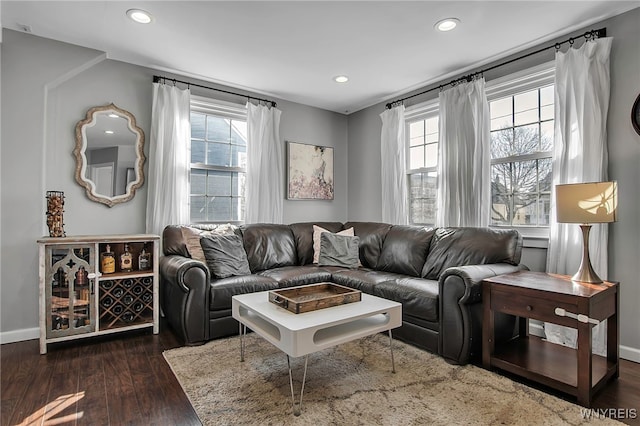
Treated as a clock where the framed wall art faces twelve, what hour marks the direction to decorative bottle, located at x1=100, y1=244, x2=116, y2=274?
The decorative bottle is roughly at 3 o'clock from the framed wall art.

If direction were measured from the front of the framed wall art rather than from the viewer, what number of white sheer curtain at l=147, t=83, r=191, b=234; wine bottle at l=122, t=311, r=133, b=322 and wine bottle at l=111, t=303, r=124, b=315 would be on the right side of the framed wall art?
3

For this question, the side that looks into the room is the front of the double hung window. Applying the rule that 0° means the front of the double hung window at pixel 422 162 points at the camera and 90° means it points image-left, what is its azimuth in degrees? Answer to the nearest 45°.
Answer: approximately 45°

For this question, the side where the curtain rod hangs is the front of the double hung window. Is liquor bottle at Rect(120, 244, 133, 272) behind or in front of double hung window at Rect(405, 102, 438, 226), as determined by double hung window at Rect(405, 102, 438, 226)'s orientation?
in front

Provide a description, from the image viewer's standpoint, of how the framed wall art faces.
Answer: facing the viewer and to the right of the viewer

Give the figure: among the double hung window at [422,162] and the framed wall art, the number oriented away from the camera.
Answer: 0

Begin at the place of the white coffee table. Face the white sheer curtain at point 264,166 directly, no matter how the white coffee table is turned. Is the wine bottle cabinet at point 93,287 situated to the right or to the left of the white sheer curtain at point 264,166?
left

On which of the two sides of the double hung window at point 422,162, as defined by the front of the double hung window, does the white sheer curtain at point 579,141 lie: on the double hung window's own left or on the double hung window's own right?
on the double hung window's own left

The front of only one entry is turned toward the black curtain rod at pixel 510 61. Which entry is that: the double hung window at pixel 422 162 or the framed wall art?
the framed wall art

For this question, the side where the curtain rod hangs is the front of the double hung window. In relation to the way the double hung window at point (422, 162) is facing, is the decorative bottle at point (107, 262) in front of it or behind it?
in front

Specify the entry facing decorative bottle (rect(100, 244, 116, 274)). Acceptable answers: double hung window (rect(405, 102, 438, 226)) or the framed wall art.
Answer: the double hung window

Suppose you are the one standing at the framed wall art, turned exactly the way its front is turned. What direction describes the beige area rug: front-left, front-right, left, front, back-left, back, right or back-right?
front-right

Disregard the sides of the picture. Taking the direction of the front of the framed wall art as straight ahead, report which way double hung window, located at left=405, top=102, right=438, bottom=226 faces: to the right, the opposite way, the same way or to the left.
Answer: to the right

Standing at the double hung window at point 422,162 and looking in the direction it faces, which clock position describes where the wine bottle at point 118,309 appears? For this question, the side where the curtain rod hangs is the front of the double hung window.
The wine bottle is roughly at 12 o'clock from the double hung window.
